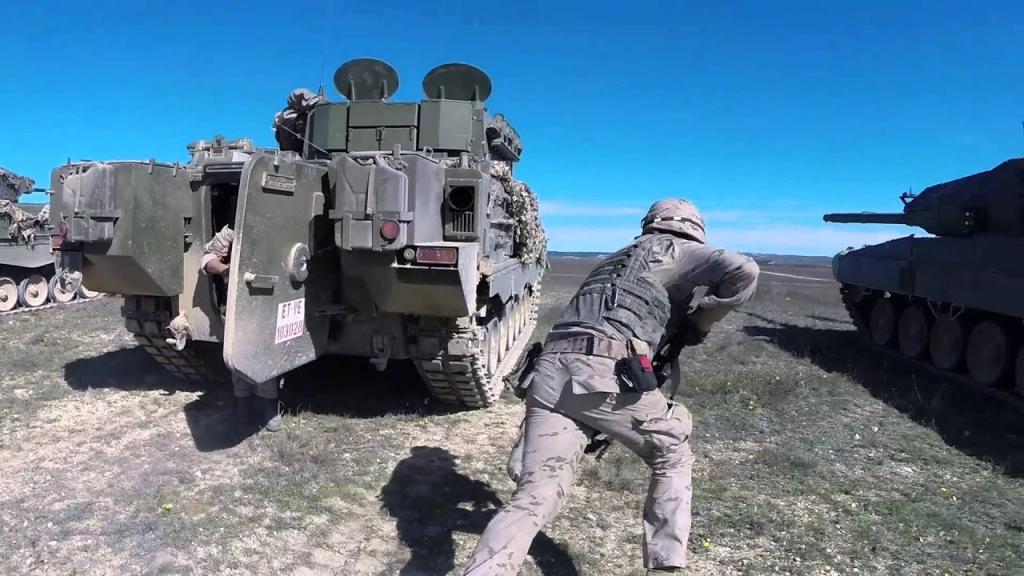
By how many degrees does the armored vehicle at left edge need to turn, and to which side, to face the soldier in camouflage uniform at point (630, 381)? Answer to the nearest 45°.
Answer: approximately 135° to its right

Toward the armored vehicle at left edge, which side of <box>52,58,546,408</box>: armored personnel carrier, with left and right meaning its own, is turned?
left

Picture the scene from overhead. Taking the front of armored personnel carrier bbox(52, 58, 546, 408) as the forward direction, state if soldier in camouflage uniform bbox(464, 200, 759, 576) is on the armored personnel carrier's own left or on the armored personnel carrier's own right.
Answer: on the armored personnel carrier's own right

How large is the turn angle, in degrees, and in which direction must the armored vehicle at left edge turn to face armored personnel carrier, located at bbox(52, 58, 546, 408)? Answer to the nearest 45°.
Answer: approximately 135° to its right

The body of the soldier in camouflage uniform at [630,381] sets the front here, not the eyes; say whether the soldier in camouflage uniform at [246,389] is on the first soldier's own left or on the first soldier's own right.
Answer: on the first soldier's own left

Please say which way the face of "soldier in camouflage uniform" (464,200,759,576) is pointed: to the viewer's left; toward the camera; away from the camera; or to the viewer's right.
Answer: away from the camera
